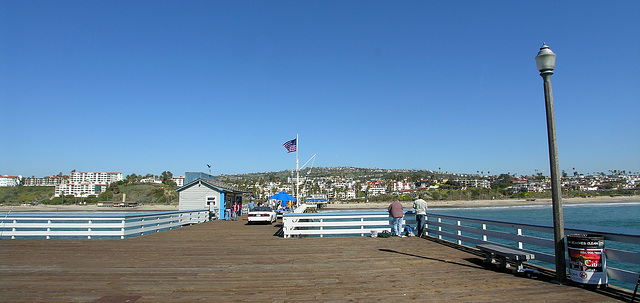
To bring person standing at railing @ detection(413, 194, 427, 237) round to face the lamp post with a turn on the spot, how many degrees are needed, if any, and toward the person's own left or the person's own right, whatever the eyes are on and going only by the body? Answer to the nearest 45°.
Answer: approximately 180°

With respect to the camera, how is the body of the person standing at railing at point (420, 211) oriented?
away from the camera

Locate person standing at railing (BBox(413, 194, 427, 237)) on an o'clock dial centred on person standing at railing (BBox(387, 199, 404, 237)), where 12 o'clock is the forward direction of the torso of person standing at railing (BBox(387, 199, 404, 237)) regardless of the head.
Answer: person standing at railing (BBox(413, 194, 427, 237)) is roughly at 3 o'clock from person standing at railing (BBox(387, 199, 404, 237)).

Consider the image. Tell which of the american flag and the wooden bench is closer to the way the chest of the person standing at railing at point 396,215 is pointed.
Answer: the american flag

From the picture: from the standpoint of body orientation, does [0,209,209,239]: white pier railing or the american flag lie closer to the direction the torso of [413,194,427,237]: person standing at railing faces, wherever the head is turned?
the american flag

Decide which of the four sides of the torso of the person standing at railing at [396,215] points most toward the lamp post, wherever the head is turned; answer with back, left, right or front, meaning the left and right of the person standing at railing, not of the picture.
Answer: back

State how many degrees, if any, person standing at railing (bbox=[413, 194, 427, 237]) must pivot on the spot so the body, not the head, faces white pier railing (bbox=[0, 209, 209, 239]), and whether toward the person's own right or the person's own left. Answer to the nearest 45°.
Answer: approximately 90° to the person's own left

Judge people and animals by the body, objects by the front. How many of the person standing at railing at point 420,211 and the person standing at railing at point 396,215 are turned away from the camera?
2

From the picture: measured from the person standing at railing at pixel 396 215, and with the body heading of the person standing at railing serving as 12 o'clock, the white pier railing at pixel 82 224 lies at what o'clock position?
The white pier railing is roughly at 9 o'clock from the person standing at railing.

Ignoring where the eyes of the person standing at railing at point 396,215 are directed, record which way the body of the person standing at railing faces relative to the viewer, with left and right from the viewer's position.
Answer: facing away from the viewer
